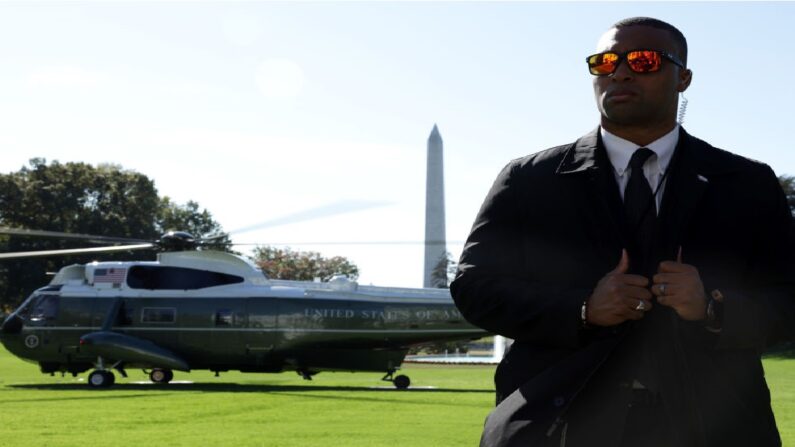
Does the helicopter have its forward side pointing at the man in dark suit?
no

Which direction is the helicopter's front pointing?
to the viewer's left

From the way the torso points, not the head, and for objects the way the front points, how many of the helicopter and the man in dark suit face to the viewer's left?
1

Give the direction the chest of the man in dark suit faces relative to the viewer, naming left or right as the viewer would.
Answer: facing the viewer

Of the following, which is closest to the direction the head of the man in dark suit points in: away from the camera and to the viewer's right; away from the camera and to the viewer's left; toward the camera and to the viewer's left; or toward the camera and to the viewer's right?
toward the camera and to the viewer's left

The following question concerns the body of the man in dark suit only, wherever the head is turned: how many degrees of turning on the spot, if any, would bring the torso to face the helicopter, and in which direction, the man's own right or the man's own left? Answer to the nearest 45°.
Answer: approximately 135° to the man's own right

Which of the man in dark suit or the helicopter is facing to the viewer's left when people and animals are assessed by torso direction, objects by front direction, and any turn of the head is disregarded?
the helicopter
